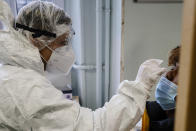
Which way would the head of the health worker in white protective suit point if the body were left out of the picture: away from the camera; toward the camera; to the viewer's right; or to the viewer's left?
to the viewer's right

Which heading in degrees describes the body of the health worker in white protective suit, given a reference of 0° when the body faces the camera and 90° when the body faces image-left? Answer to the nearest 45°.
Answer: approximately 270°
